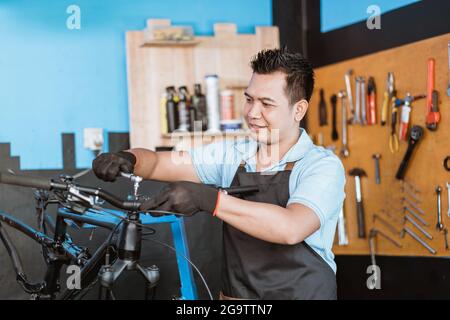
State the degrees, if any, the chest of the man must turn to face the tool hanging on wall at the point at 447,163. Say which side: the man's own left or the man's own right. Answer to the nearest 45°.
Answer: approximately 180°

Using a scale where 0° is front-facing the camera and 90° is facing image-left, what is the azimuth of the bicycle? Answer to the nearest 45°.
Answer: approximately 315°

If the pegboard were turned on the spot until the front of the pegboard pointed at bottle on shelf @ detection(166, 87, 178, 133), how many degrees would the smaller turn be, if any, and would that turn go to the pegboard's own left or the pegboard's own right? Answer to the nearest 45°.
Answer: approximately 45° to the pegboard's own right

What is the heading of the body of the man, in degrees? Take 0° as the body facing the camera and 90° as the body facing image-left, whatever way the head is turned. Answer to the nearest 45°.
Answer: approximately 45°

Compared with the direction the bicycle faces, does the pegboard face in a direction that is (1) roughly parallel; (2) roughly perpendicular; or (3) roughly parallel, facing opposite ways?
roughly perpendicular
